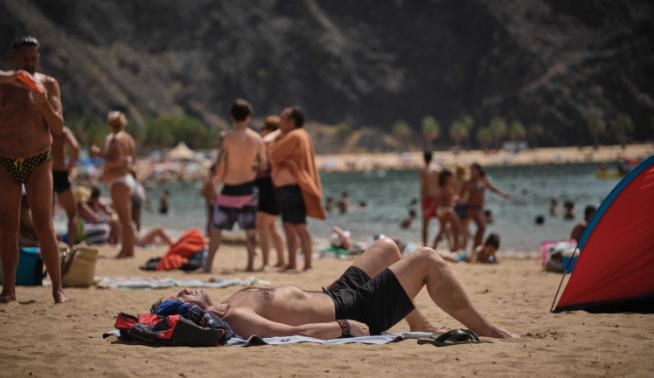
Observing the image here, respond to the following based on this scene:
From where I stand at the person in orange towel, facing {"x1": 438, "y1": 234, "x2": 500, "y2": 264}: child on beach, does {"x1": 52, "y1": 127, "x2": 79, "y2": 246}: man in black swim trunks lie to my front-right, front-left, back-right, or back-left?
back-left

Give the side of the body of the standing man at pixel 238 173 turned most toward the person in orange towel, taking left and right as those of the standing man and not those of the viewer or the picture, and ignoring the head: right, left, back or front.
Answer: right

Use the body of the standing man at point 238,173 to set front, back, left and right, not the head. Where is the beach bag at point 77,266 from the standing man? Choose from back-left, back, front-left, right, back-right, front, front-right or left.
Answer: back-left

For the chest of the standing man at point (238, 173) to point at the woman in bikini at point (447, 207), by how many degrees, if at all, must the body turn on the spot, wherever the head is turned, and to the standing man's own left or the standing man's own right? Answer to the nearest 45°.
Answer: approximately 45° to the standing man's own right

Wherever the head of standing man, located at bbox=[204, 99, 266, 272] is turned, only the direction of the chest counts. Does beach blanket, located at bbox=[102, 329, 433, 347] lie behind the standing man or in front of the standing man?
behind

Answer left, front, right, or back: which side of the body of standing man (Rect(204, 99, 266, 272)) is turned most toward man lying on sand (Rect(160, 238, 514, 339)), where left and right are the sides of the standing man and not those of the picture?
back

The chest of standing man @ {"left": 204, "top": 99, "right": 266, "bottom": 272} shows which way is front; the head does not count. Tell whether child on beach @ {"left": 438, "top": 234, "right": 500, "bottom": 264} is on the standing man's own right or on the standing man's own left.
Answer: on the standing man's own right

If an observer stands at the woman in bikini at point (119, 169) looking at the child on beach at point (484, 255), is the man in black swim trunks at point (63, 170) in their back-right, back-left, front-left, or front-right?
back-right

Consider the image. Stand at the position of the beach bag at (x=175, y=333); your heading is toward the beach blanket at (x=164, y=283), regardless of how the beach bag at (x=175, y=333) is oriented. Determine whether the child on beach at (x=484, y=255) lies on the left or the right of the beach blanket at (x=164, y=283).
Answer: right

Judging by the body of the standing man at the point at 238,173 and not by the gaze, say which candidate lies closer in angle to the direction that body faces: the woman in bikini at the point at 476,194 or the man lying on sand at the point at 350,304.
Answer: the woman in bikini

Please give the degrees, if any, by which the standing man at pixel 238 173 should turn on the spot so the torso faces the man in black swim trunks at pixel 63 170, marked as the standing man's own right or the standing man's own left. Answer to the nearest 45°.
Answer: approximately 90° to the standing man's own left

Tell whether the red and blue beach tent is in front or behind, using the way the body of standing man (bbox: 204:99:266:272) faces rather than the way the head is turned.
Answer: behind

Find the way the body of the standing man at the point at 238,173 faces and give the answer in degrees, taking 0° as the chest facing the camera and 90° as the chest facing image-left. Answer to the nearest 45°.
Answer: approximately 180°

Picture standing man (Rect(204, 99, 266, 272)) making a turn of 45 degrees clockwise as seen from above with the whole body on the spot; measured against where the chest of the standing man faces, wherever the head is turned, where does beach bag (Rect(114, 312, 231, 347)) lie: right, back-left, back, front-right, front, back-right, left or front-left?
back-right

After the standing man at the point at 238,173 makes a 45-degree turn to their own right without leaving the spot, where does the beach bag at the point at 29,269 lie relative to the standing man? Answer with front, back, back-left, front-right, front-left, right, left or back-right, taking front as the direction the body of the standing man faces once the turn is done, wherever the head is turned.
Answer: back
